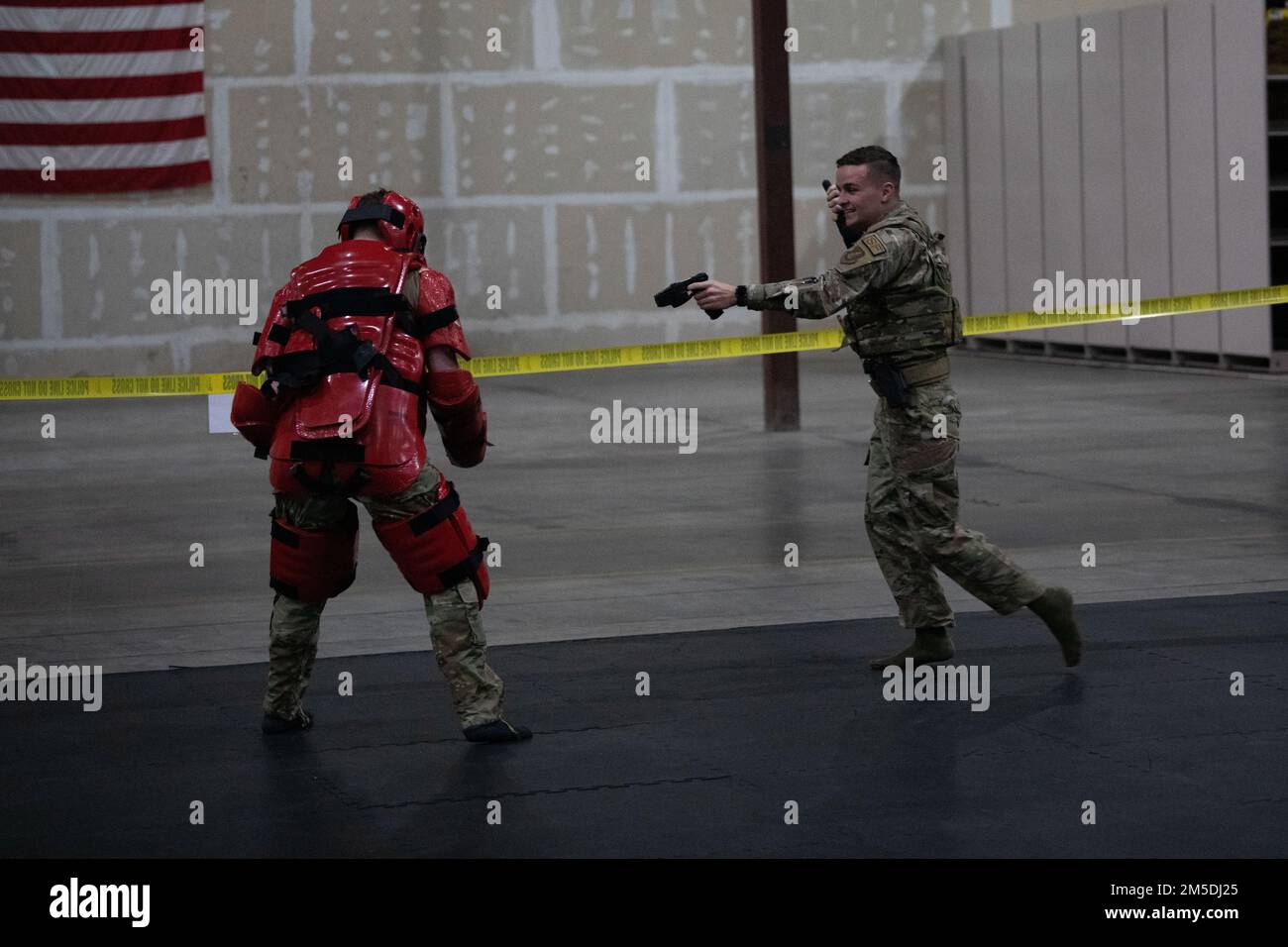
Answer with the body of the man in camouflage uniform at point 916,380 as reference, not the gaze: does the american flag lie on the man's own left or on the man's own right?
on the man's own right

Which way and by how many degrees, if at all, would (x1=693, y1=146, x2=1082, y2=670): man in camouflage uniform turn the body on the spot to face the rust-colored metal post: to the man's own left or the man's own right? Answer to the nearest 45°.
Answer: approximately 90° to the man's own right

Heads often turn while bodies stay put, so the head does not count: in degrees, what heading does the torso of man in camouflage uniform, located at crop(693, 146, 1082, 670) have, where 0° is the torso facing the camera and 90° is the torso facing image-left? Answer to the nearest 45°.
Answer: approximately 90°

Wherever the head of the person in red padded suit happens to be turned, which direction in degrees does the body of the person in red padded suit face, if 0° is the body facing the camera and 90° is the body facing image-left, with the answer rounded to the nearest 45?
approximately 225°

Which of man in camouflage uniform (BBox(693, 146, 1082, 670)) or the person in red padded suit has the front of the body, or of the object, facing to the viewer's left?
the man in camouflage uniform

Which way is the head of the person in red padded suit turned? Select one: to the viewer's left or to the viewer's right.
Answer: to the viewer's right

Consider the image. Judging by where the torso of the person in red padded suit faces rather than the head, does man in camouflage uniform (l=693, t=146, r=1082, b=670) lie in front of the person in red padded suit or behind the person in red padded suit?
in front

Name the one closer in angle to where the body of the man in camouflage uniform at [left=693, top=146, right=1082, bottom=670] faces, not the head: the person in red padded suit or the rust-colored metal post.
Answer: the person in red padded suit

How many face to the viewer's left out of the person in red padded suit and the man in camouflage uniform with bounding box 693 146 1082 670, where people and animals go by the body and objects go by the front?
1

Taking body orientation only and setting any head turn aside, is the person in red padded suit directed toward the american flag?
no
